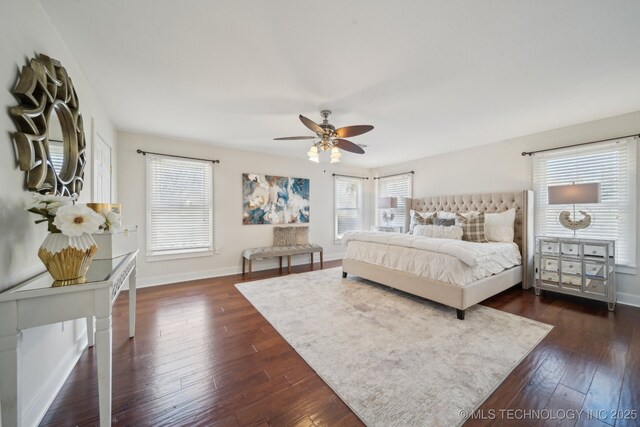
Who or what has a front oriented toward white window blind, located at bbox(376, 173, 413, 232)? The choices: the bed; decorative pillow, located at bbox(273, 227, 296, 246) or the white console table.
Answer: the white console table

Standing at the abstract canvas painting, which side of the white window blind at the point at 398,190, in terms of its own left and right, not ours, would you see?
front

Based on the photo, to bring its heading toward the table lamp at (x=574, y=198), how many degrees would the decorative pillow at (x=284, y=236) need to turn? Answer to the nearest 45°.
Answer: approximately 45° to its left

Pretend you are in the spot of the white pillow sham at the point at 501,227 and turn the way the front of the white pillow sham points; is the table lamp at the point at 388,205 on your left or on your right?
on your right

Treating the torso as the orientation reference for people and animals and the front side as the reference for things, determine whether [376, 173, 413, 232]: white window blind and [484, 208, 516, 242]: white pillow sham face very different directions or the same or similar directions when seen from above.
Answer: same or similar directions

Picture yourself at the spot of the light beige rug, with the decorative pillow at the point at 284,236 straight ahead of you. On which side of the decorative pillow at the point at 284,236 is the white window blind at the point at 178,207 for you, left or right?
left

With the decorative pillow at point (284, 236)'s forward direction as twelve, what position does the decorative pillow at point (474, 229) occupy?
the decorative pillow at point (474, 229) is roughly at 10 o'clock from the decorative pillow at point (284, 236).

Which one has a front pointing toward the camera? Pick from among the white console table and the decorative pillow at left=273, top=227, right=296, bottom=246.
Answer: the decorative pillow

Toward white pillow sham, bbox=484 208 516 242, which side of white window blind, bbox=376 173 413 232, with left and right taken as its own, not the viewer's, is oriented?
left

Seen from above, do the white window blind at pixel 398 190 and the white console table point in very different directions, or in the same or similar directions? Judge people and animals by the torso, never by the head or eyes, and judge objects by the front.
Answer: very different directions

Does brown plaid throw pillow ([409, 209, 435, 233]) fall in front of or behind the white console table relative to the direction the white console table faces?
in front

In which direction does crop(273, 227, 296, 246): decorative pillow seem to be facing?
toward the camera

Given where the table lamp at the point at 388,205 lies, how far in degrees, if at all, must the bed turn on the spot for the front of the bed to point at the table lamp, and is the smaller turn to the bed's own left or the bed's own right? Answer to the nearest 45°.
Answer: approximately 90° to the bed's own right

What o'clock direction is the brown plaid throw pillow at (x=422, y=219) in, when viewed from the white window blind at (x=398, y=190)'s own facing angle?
The brown plaid throw pillow is roughly at 10 o'clock from the white window blind.

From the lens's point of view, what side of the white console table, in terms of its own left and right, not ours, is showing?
right
